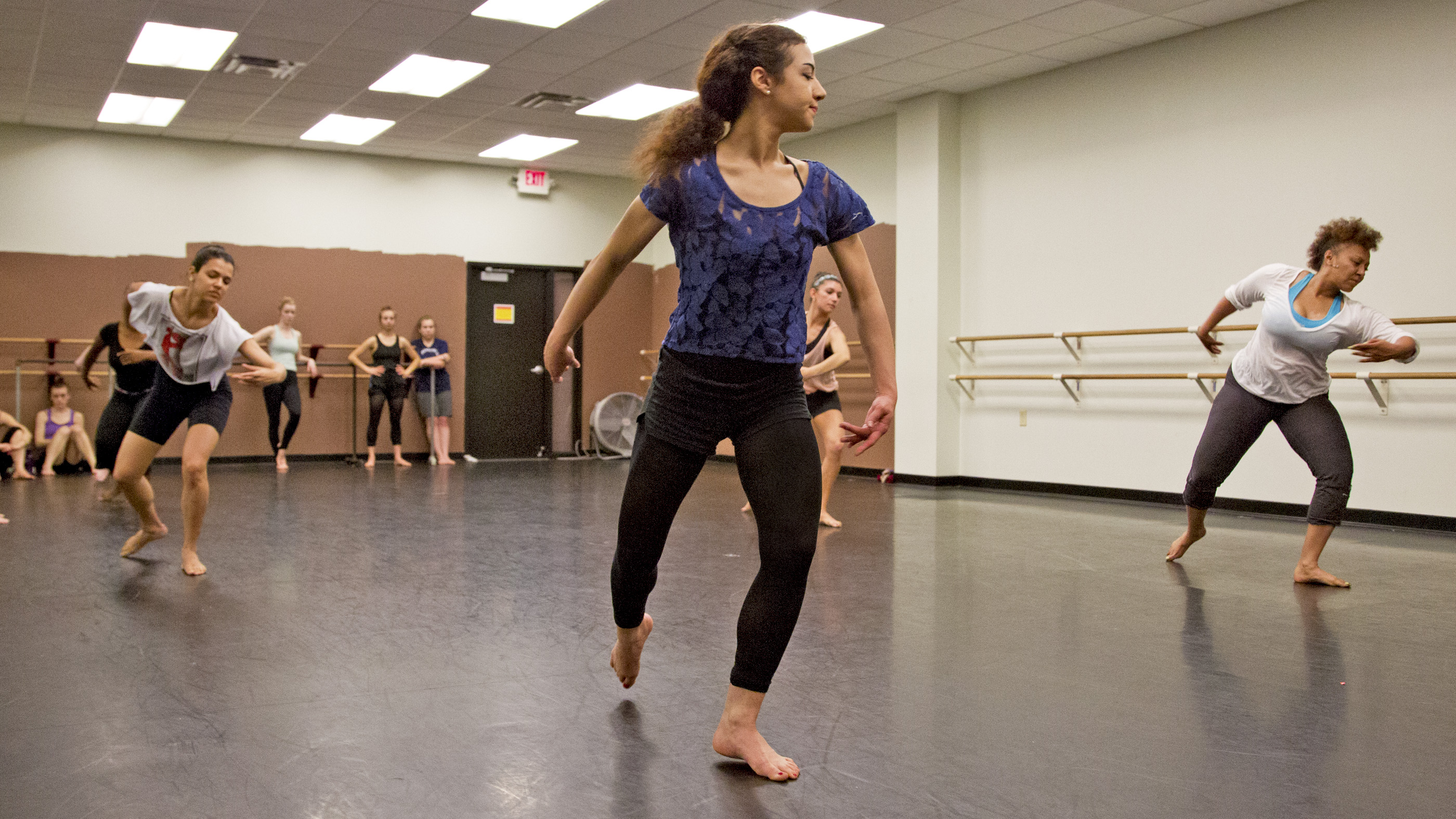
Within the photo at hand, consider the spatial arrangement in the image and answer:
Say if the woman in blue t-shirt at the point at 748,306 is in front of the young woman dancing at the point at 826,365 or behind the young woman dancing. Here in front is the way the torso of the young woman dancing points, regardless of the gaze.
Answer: in front

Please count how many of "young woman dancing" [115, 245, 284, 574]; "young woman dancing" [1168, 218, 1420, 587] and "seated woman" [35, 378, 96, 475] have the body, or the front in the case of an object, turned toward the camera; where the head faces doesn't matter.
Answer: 3

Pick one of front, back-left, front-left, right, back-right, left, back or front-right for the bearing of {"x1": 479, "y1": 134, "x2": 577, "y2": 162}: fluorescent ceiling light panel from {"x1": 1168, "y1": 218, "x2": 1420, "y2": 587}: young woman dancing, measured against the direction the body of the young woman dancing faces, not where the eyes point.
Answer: back-right

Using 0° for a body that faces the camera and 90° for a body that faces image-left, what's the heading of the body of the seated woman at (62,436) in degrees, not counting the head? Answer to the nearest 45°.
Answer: approximately 0°

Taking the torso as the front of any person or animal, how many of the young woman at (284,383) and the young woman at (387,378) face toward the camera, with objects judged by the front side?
2

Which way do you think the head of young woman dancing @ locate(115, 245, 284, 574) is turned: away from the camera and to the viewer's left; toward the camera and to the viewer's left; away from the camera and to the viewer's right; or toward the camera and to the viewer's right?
toward the camera and to the viewer's right

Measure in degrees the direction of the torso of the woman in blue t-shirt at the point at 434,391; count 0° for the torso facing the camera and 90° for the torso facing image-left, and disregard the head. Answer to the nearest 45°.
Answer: approximately 0°

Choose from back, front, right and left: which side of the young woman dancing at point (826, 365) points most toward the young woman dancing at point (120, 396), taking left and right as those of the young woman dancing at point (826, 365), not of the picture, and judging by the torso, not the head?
right

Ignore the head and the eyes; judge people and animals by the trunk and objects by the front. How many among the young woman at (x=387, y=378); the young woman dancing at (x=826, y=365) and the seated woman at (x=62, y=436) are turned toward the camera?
3
